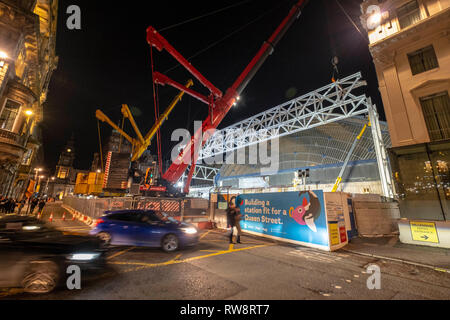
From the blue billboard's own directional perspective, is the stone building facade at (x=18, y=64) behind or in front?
in front

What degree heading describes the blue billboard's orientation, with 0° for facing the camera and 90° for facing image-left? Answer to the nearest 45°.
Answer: approximately 45°

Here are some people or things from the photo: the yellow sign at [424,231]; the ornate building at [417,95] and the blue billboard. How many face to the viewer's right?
0

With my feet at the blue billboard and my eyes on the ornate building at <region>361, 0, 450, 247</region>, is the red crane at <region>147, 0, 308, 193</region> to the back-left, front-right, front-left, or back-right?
back-left

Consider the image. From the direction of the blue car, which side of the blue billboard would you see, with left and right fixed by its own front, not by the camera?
front

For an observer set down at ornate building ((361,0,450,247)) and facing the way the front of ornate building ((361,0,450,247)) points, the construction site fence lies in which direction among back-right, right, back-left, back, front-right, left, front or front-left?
front

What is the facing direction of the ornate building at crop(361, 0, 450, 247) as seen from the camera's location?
facing the viewer and to the left of the viewer

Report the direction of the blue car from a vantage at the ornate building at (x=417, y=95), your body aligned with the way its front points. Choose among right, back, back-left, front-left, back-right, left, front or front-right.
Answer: front

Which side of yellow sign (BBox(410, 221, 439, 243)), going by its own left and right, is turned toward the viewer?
front

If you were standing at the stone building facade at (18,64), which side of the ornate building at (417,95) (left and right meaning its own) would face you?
front
